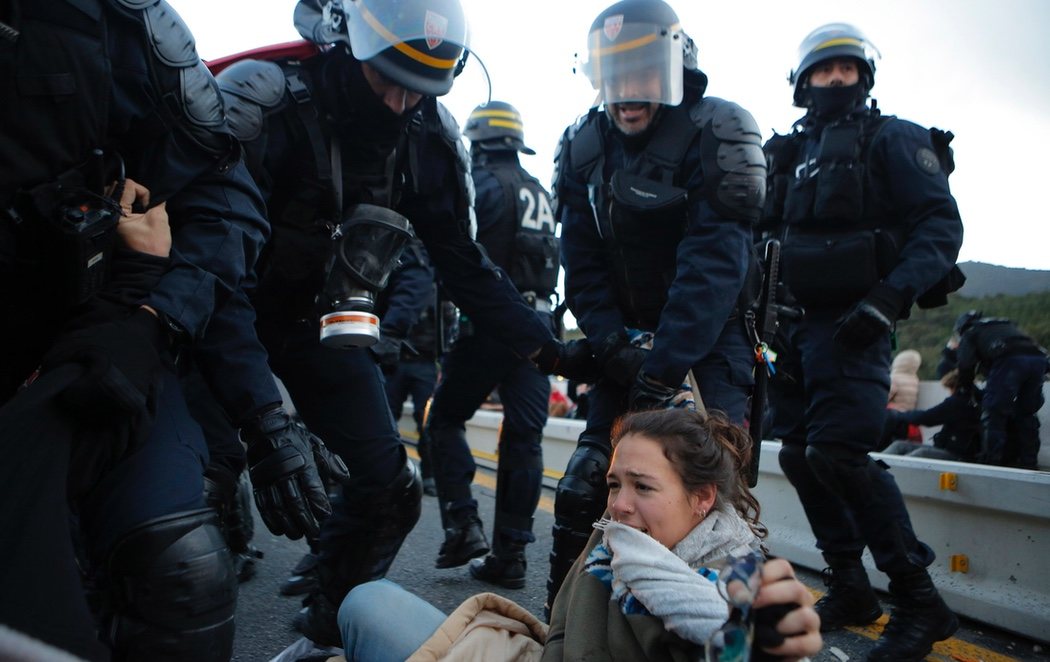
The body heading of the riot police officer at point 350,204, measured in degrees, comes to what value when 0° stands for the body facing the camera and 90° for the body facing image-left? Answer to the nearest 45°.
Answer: approximately 315°

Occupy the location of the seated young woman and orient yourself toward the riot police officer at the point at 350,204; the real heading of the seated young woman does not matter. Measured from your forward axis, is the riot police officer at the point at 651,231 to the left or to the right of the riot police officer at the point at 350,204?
right

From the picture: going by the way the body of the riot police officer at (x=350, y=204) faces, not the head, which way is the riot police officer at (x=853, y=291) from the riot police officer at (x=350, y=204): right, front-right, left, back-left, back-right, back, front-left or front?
front-left

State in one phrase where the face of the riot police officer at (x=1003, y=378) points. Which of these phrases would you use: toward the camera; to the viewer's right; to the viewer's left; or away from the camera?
to the viewer's left

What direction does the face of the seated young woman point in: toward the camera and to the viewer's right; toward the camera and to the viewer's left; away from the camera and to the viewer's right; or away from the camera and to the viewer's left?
toward the camera and to the viewer's left

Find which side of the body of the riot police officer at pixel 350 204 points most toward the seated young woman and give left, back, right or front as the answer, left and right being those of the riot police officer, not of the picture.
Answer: front

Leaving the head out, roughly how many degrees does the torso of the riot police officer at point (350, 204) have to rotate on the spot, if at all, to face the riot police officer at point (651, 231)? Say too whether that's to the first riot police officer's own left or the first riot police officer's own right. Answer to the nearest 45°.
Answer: approximately 45° to the first riot police officer's own left
